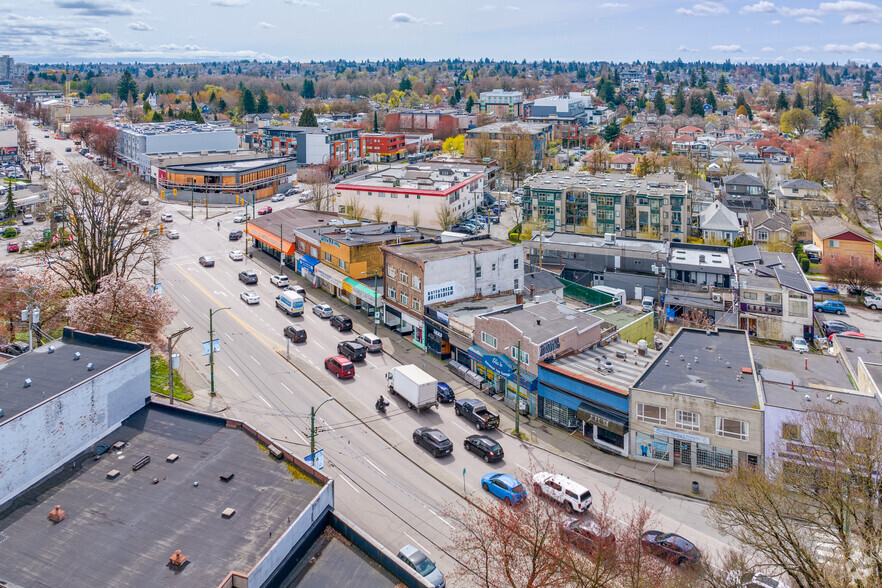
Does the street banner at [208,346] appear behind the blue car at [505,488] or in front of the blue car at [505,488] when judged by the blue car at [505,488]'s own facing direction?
in front

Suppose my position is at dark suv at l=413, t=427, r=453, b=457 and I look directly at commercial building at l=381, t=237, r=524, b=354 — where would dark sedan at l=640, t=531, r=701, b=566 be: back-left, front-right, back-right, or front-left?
back-right

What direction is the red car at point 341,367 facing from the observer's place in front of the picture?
facing away from the viewer and to the left of the viewer

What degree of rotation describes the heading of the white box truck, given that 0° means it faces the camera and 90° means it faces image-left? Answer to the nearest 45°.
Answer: approximately 135°

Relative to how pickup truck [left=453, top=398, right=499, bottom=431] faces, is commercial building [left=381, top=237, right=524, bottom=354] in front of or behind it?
in front

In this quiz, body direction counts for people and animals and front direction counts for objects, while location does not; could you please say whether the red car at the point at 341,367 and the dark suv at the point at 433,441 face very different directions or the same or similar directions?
same or similar directions

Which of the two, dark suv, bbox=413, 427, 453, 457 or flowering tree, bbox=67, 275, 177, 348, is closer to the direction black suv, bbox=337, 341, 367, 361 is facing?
the flowering tree

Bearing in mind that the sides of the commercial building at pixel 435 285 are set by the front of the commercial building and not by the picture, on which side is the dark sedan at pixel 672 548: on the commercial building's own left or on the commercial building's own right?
on the commercial building's own left

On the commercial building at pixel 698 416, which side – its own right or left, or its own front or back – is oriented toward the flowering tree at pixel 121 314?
right

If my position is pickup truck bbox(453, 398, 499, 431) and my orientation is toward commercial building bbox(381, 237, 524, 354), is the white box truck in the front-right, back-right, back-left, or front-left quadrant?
front-left

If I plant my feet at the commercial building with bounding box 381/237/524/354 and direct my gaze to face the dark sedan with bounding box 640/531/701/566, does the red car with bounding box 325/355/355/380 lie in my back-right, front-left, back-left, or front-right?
front-right

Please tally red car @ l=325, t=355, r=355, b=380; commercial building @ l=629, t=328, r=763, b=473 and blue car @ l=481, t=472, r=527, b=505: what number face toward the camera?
1

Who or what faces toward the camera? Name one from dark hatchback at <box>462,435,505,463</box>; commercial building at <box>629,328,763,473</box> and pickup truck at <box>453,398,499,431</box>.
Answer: the commercial building

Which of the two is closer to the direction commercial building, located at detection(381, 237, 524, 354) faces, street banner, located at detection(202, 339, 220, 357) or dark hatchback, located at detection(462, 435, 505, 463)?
the street banner

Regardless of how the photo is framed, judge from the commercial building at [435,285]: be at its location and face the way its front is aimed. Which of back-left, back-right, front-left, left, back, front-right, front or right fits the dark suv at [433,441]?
front-left

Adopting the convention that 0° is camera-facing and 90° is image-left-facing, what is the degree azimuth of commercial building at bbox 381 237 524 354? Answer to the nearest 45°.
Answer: approximately 45°

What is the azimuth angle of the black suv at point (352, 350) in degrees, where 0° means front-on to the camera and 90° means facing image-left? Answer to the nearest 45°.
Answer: approximately 135°

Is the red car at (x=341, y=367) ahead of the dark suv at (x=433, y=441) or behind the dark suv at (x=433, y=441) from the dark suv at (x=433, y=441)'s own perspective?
ahead

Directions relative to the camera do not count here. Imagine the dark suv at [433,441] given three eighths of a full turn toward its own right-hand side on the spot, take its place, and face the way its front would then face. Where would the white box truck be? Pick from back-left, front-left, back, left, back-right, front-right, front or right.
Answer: left
